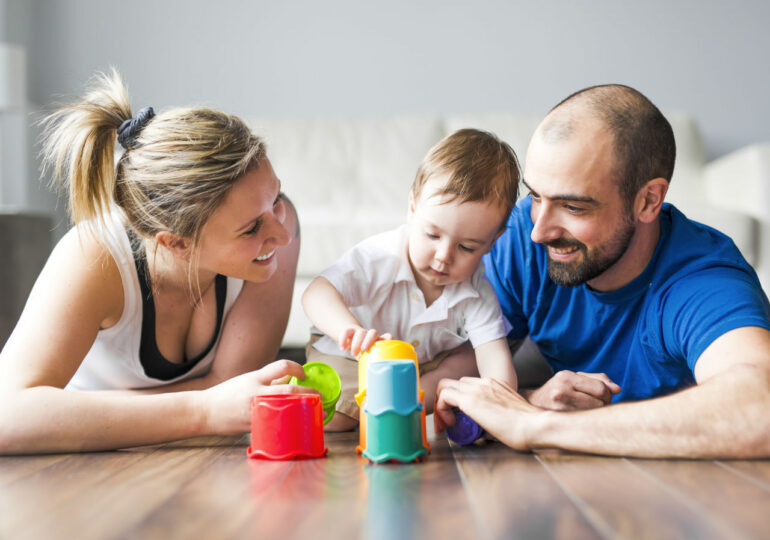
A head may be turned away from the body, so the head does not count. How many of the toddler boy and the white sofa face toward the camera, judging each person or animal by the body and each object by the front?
2

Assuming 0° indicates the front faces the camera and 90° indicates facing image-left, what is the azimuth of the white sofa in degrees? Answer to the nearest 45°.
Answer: approximately 0°

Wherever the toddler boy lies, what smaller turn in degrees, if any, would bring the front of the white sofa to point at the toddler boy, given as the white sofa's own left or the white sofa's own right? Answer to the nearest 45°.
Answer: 0° — it already faces them
